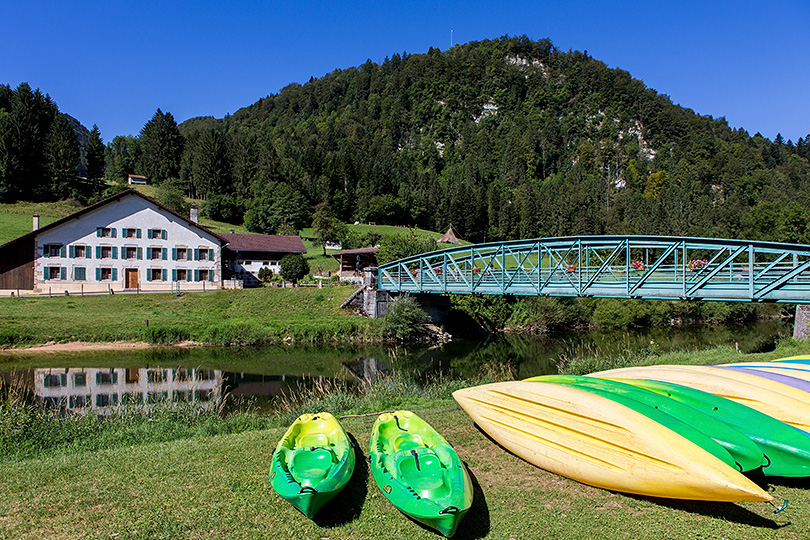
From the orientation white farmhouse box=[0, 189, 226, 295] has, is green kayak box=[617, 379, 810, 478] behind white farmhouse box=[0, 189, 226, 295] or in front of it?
in front

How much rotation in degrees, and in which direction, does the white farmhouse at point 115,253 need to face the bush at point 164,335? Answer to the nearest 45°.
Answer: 0° — it already faces it

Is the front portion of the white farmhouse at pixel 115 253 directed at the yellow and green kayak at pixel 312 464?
yes

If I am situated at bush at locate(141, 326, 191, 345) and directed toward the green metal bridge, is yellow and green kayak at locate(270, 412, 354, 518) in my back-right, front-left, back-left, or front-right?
front-right

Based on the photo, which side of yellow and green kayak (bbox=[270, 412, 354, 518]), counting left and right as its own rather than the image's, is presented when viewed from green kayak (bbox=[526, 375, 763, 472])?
left

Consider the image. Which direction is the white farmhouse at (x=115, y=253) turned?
toward the camera

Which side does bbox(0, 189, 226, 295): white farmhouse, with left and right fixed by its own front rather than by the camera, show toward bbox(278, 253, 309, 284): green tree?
left

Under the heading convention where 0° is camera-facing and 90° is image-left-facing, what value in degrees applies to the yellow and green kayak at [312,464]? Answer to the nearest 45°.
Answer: approximately 0°

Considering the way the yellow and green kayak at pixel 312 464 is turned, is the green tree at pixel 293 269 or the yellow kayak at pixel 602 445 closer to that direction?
the yellow kayak

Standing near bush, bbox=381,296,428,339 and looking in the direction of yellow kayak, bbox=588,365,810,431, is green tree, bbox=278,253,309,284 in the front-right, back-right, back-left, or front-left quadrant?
back-right

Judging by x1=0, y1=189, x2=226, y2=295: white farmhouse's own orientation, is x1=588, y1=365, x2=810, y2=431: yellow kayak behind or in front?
in front

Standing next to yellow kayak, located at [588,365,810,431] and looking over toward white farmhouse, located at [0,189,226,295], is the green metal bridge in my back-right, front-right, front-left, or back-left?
front-right

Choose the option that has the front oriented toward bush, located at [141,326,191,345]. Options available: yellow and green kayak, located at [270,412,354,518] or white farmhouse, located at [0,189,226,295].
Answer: the white farmhouse
